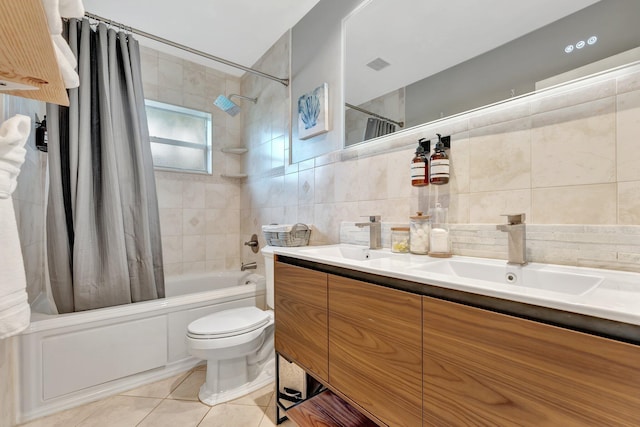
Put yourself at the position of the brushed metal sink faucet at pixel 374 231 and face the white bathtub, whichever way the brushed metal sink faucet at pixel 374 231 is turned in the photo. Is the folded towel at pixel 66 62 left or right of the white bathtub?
left

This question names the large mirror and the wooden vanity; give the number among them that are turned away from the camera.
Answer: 0

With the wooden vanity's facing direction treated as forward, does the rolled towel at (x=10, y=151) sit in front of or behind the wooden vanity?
in front

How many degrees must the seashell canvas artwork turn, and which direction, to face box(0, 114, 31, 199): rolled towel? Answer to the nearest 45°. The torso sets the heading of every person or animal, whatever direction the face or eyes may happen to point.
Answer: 0° — it already faces it

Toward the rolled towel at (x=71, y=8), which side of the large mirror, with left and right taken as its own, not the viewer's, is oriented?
front

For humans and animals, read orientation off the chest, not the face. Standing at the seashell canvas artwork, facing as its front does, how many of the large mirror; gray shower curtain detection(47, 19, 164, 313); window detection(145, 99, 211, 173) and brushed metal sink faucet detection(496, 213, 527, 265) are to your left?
2

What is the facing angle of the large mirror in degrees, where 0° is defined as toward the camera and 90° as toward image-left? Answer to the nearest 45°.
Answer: approximately 45°

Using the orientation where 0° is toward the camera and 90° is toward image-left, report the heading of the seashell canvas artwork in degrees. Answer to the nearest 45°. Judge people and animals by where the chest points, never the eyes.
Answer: approximately 45°

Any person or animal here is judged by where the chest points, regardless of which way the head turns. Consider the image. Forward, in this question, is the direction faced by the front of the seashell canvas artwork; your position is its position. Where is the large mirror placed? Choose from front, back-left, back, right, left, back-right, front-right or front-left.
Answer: left

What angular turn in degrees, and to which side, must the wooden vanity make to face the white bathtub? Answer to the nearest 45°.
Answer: approximately 45° to its right

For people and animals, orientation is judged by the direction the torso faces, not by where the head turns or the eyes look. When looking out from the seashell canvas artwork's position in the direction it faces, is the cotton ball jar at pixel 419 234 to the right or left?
on its left
